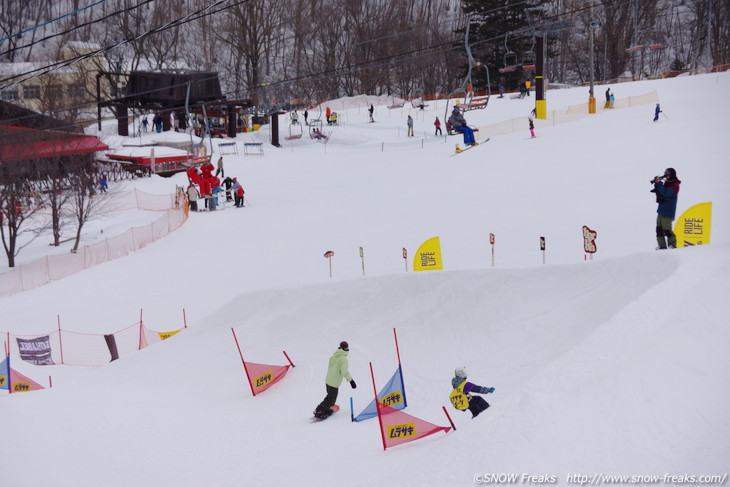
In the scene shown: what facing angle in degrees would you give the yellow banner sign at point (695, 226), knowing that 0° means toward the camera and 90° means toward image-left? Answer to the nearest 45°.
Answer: approximately 0°

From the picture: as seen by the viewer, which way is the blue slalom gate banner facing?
toward the camera

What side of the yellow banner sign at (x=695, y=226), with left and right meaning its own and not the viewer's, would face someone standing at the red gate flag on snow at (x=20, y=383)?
right

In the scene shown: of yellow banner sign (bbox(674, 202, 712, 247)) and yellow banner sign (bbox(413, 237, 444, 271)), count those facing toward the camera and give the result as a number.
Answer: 2

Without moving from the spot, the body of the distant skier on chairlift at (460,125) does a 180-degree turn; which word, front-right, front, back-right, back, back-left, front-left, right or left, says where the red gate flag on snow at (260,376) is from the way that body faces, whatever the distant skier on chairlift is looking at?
back-left

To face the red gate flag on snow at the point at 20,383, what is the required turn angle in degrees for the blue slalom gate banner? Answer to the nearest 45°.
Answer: approximately 135° to its right

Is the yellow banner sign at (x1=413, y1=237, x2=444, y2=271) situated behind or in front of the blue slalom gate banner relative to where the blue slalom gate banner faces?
behind

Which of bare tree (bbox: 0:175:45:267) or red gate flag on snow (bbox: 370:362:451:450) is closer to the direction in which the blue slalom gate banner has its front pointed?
the red gate flag on snow

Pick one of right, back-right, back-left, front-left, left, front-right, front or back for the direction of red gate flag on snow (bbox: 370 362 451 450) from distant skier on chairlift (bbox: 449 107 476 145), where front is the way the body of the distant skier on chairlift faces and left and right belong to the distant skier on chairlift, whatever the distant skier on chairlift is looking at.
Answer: front-right

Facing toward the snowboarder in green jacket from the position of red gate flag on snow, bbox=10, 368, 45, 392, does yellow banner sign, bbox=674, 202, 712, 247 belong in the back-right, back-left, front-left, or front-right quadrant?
front-left

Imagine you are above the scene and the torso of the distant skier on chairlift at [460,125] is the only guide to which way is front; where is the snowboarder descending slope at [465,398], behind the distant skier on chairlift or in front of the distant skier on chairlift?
in front

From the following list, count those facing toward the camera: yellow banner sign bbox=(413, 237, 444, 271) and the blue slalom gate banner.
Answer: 2

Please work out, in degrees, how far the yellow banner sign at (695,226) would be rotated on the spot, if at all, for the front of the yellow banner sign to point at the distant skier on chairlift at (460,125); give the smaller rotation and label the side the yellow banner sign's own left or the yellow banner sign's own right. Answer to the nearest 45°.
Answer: approximately 135° to the yellow banner sign's own right

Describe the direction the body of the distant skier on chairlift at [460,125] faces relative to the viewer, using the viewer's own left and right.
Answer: facing the viewer and to the right of the viewer
